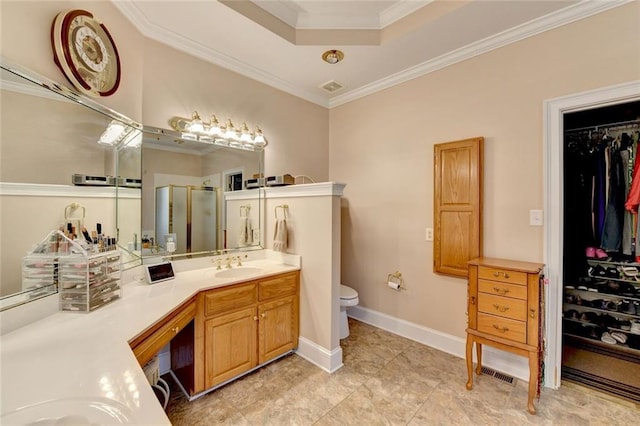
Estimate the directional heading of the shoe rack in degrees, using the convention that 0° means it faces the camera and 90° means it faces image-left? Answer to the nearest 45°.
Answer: approximately 45°

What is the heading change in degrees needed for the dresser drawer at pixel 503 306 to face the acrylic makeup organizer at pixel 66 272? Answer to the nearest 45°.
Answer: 0° — it already faces it
